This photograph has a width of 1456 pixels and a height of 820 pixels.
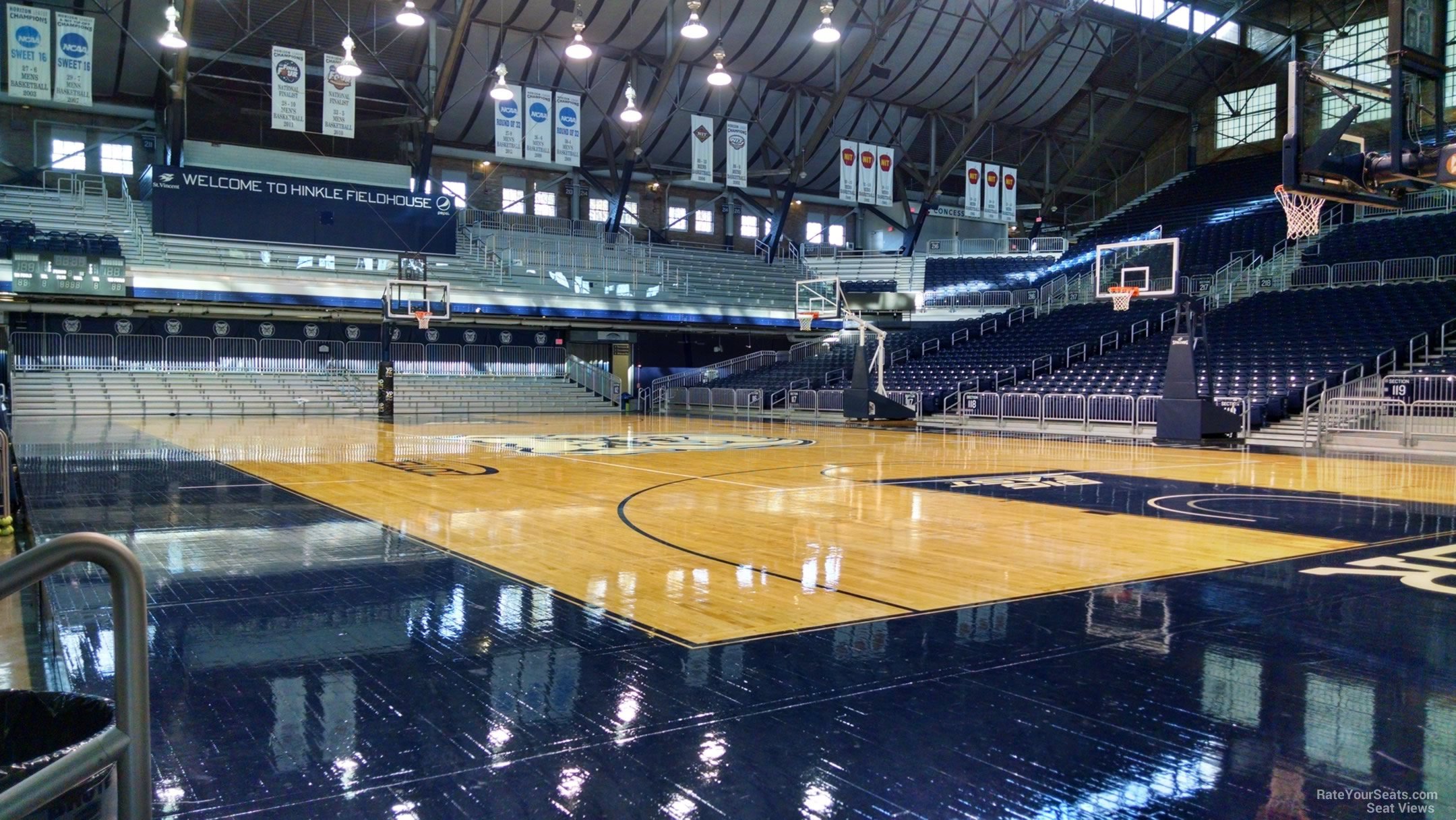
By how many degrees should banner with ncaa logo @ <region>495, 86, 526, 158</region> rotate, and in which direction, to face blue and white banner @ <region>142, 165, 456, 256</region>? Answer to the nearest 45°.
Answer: approximately 135° to its right

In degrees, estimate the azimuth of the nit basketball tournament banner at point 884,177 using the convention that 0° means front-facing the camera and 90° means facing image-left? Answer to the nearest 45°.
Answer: approximately 315°

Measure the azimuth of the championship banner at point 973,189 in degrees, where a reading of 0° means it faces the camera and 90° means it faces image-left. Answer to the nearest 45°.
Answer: approximately 315°

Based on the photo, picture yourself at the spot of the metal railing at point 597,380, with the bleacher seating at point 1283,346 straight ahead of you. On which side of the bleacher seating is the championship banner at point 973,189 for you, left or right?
left

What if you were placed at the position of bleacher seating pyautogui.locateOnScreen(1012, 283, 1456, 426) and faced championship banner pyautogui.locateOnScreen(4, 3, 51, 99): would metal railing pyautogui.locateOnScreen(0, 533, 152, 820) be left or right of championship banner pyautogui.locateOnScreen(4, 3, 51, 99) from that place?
left

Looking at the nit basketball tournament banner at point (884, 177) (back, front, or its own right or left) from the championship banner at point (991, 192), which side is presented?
left

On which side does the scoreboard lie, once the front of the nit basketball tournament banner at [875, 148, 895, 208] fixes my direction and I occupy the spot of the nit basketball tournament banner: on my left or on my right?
on my right

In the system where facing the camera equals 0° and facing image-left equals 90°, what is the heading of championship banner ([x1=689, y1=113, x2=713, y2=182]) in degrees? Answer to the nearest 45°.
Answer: approximately 315°

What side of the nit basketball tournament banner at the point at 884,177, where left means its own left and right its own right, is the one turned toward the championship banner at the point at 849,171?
right
